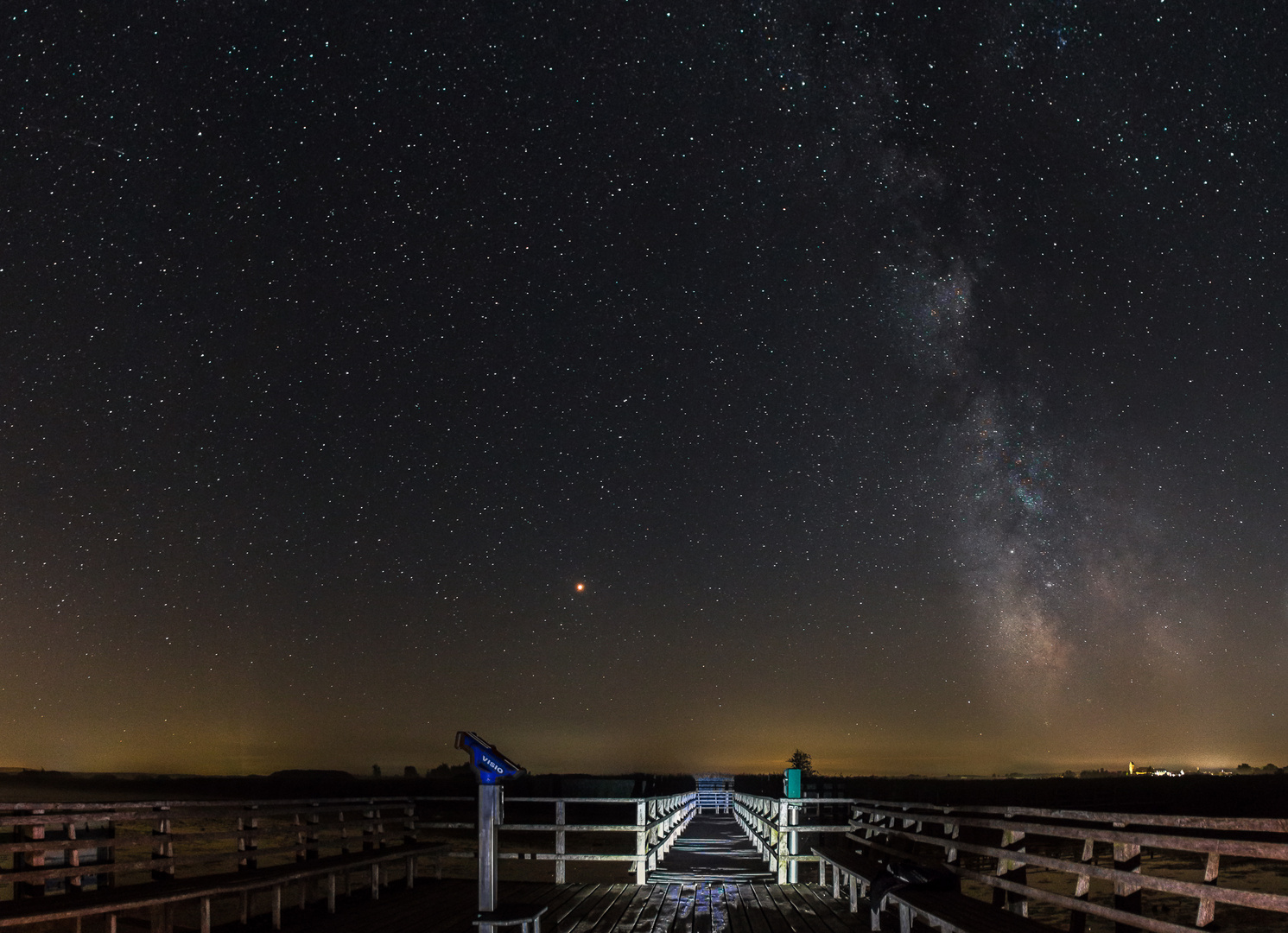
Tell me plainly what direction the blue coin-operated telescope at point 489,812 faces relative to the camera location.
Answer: facing to the left of the viewer

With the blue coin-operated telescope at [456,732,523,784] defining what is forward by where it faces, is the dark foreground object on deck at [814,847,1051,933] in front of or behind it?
behind

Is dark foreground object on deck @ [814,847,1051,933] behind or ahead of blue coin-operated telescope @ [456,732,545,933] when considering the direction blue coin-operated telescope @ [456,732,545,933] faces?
behind
